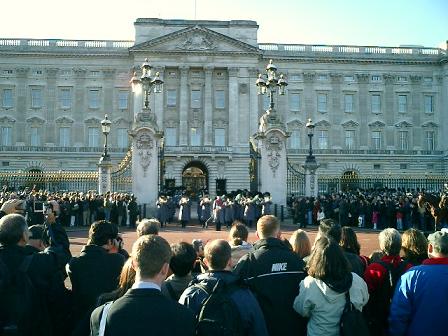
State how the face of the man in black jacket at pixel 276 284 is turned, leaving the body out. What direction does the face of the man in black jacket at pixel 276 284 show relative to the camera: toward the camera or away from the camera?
away from the camera

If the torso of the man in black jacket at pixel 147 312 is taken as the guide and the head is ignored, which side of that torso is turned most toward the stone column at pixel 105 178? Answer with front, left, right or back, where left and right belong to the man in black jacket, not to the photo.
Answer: front

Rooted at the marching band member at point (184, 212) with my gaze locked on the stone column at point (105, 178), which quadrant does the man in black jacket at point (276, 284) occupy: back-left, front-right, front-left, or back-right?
back-left

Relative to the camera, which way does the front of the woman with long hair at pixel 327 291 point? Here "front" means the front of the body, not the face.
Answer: away from the camera

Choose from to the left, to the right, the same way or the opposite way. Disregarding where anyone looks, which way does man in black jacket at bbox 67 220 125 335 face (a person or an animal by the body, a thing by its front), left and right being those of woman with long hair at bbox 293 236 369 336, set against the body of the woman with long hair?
the same way

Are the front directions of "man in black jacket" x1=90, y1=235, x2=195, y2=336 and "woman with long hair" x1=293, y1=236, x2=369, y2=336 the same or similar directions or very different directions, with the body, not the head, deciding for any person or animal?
same or similar directions

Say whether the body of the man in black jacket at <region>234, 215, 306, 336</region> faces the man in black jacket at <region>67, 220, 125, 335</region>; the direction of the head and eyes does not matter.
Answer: no

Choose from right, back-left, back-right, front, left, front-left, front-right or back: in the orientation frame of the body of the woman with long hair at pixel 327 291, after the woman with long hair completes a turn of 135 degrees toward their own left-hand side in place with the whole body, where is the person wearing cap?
back-left

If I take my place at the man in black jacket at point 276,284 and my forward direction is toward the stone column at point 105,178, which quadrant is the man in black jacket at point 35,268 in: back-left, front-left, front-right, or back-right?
front-left

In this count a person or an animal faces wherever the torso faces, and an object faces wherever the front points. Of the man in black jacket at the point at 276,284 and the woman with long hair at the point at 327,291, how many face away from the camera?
2

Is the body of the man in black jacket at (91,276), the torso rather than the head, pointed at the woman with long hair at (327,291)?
no

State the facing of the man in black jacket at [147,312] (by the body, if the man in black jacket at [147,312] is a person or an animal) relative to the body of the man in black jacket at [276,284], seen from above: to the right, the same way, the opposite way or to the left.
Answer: the same way

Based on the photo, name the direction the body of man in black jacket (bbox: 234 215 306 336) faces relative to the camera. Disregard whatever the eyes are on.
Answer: away from the camera

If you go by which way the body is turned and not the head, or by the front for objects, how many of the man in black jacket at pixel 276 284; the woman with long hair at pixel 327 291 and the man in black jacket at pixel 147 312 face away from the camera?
3

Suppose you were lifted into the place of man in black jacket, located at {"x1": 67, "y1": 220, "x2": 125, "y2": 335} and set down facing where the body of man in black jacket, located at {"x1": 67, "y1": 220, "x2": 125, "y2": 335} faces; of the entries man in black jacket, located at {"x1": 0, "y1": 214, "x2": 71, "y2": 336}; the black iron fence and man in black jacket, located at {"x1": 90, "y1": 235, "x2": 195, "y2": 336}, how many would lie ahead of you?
1

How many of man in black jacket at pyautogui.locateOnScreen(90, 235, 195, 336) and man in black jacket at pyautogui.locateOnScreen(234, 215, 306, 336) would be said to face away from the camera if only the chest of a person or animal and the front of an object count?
2

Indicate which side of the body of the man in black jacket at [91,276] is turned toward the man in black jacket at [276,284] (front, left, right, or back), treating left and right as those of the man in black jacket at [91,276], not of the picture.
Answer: right

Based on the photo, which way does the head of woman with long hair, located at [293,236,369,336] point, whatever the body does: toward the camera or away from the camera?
away from the camera

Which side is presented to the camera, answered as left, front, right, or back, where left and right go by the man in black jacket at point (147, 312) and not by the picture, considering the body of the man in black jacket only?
back

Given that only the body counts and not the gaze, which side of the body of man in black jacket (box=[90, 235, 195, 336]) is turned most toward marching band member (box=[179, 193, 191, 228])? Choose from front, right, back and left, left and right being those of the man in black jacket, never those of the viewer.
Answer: front
